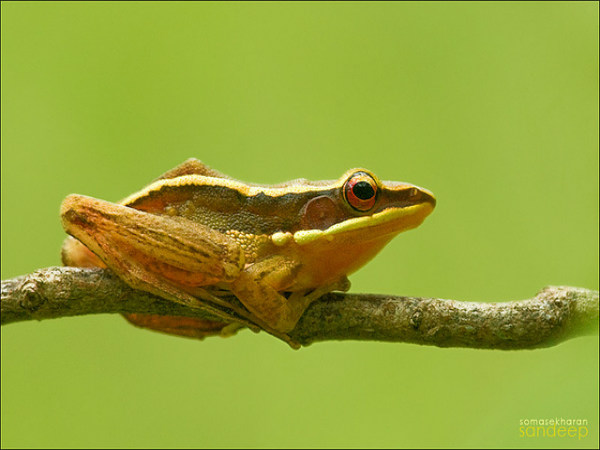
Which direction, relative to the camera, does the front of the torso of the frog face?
to the viewer's right
